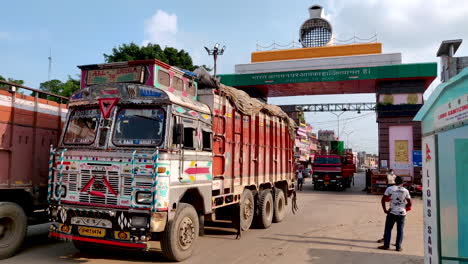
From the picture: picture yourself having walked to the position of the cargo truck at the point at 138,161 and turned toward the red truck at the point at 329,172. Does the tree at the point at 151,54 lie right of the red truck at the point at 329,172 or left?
left

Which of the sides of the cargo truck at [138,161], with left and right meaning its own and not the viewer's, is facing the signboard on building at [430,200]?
left

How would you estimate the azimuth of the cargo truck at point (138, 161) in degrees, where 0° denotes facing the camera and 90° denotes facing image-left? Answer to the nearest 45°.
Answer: approximately 45°

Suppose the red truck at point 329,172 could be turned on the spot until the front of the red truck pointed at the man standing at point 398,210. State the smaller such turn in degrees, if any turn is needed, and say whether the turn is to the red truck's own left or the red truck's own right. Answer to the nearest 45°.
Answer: approximately 45° to the red truck's own left
